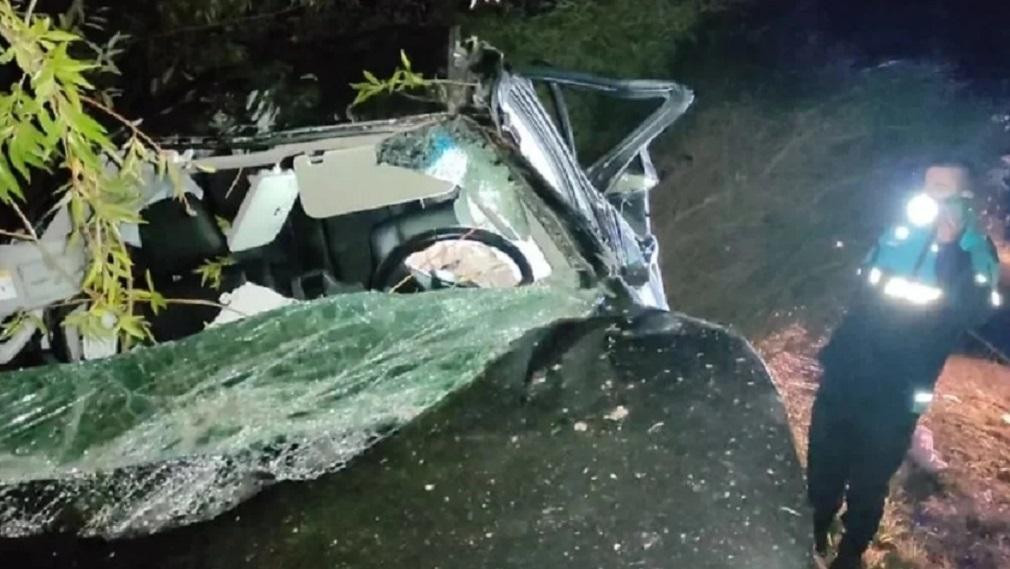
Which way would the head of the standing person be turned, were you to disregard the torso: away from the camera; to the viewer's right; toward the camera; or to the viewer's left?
toward the camera

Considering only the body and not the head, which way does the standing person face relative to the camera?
toward the camera

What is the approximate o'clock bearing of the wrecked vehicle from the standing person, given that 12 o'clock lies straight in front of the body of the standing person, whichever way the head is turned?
The wrecked vehicle is roughly at 1 o'clock from the standing person.
